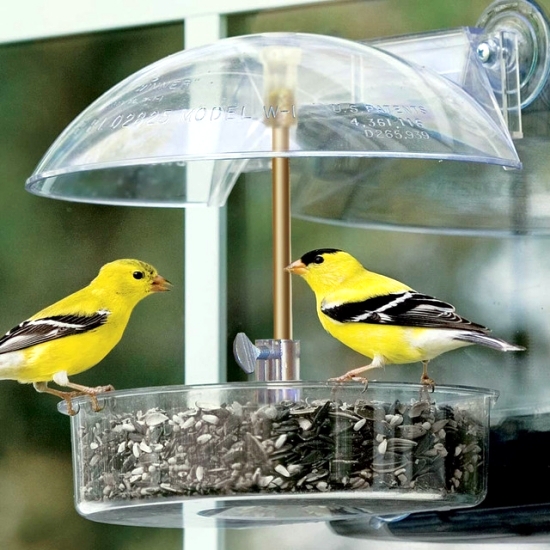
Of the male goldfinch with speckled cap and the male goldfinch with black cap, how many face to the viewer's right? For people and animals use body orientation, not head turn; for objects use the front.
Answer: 1

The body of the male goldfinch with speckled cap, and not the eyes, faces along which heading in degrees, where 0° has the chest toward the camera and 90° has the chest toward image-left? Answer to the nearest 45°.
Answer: approximately 270°

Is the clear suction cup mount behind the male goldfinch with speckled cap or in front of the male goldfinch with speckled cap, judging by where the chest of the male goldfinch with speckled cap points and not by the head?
in front

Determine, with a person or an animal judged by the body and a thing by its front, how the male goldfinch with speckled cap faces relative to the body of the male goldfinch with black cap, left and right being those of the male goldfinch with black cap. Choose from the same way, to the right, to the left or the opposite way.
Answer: the opposite way

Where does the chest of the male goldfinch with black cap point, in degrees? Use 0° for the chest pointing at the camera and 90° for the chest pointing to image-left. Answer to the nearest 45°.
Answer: approximately 90°

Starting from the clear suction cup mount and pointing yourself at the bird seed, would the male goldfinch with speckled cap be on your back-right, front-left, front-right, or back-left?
front-right
